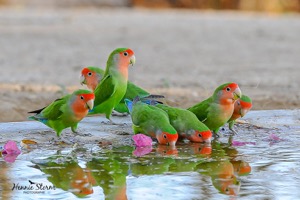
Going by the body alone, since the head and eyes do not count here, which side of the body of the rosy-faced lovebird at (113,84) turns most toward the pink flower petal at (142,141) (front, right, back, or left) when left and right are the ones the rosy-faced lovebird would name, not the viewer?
right

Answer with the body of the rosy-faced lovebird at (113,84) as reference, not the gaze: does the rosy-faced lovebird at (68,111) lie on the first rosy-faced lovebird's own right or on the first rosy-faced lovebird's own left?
on the first rosy-faced lovebird's own right

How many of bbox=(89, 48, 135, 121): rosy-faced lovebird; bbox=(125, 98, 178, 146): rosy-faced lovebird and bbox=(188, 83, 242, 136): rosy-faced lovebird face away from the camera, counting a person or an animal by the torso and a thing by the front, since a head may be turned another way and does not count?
0

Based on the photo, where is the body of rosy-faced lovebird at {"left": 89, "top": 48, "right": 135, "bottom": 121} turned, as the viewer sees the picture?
to the viewer's right

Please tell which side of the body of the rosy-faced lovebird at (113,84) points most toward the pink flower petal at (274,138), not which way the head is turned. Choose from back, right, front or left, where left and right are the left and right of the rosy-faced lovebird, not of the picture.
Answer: front

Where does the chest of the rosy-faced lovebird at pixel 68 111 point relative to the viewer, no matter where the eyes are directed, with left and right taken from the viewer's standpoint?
facing the viewer and to the right of the viewer

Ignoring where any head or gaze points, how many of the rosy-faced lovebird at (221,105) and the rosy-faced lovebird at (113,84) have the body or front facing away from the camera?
0

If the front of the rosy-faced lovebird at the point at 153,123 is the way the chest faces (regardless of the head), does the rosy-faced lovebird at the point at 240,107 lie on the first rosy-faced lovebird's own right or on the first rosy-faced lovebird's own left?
on the first rosy-faced lovebird's own left

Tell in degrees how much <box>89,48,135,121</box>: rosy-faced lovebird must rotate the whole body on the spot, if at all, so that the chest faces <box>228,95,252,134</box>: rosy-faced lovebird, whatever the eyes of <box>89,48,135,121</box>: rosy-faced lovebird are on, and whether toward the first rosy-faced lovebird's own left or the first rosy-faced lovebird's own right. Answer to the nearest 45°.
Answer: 0° — it already faces it

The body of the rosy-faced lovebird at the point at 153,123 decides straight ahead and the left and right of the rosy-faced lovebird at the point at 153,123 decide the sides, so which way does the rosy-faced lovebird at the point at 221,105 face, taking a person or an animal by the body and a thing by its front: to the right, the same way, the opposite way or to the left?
the same way
